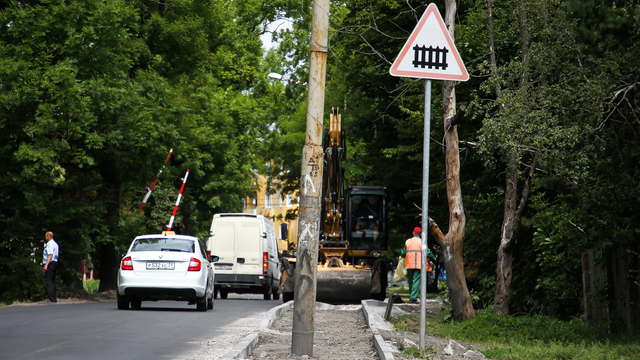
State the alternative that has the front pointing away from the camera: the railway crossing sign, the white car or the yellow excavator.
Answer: the white car

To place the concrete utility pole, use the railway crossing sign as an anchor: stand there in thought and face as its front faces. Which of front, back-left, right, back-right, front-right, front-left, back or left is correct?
back-right

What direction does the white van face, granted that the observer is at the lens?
facing away from the viewer

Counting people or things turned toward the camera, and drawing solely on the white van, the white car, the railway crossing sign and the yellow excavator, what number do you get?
2

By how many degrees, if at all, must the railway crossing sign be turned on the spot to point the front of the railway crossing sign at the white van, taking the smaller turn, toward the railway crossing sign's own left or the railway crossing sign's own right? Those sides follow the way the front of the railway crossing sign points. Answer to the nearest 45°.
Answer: approximately 180°

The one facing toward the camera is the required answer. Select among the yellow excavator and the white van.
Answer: the yellow excavator

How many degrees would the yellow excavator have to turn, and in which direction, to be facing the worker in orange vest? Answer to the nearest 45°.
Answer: approximately 45° to its left

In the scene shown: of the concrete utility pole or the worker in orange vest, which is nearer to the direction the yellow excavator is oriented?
the concrete utility pole

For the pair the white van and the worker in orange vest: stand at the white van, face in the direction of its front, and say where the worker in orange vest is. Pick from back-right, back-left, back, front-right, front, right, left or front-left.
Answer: back-right

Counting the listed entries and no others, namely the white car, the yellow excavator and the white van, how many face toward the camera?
1

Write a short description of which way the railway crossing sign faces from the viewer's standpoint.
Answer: facing the viewer

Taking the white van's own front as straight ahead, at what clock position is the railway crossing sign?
The railway crossing sign is roughly at 6 o'clock from the white van.

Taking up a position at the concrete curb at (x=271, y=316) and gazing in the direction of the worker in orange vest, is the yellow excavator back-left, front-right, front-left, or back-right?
front-left

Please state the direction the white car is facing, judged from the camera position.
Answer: facing away from the viewer

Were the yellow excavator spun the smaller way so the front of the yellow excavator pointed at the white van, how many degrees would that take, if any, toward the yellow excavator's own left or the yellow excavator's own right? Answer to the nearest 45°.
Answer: approximately 135° to the yellow excavator's own right

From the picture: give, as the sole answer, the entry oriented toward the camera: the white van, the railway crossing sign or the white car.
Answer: the railway crossing sign

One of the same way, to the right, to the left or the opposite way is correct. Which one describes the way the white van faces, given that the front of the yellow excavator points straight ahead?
the opposite way

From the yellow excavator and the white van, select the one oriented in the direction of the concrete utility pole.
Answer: the yellow excavator
